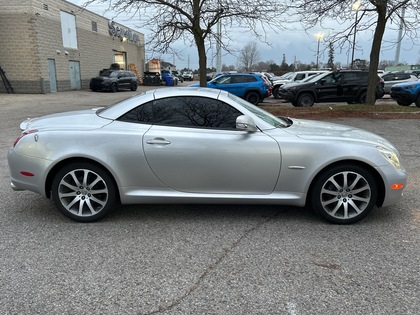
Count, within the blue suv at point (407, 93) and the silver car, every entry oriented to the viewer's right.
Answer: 1

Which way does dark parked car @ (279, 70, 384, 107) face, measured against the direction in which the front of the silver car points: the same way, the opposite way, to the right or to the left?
the opposite way

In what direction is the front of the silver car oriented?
to the viewer's right

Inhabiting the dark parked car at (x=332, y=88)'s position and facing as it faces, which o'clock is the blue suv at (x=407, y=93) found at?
The blue suv is roughly at 6 o'clock from the dark parked car.

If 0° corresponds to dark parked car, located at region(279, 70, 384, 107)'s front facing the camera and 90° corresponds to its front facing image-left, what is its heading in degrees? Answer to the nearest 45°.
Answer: approximately 90°

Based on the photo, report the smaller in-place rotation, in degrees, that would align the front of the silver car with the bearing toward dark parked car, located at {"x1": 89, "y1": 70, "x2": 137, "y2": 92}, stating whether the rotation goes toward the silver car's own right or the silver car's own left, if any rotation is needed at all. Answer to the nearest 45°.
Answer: approximately 90° to the silver car's own left

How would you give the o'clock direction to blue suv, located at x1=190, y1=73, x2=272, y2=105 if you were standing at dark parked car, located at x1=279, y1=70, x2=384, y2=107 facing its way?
The blue suv is roughly at 12 o'clock from the dark parked car.

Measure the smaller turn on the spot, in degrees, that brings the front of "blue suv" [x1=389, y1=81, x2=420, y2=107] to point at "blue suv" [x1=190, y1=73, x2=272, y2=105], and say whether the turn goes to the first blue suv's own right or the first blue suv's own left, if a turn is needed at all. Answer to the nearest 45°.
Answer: approximately 45° to the first blue suv's own right

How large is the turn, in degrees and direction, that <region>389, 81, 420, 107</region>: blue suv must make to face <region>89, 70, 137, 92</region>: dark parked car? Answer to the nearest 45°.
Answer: approximately 45° to its right
